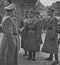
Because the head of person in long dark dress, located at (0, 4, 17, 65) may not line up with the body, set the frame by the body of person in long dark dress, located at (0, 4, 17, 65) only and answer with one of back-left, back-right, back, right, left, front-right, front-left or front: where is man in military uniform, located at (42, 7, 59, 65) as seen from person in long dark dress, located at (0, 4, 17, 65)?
front-left

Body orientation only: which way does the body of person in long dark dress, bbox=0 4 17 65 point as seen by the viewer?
to the viewer's right

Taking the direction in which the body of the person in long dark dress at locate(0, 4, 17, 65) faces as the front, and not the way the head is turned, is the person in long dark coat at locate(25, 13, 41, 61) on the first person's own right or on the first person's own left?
on the first person's own left
